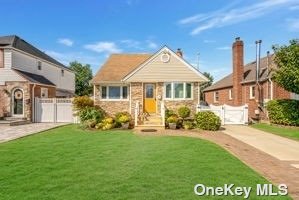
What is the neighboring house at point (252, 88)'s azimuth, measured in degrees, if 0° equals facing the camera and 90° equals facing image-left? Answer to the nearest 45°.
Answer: approximately 315°

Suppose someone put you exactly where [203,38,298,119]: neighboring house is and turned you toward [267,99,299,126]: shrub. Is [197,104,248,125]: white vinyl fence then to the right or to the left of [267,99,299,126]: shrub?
right

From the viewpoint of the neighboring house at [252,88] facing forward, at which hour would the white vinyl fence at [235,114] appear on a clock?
The white vinyl fence is roughly at 2 o'clock from the neighboring house.

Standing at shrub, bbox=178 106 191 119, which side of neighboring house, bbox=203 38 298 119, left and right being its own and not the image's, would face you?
right

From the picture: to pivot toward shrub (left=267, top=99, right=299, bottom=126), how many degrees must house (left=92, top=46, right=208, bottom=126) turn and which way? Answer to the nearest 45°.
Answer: approximately 90° to its left

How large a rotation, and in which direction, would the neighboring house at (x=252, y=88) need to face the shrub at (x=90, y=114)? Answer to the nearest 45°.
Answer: approximately 90° to its right

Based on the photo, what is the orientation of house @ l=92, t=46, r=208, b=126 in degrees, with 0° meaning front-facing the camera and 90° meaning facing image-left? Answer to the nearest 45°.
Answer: approximately 0°

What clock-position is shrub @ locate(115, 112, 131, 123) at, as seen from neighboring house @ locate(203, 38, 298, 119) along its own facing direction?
The shrub is roughly at 3 o'clock from the neighboring house.
